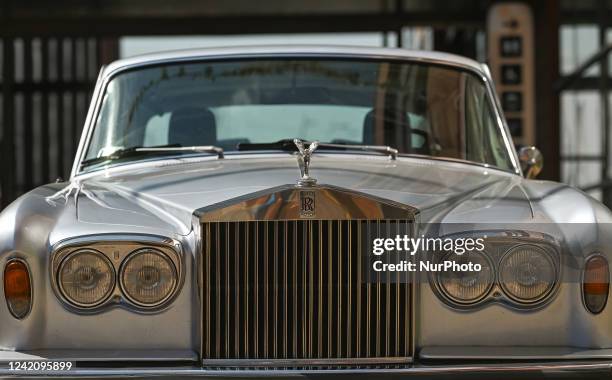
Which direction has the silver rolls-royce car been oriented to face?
toward the camera

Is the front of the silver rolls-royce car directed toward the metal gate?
no
